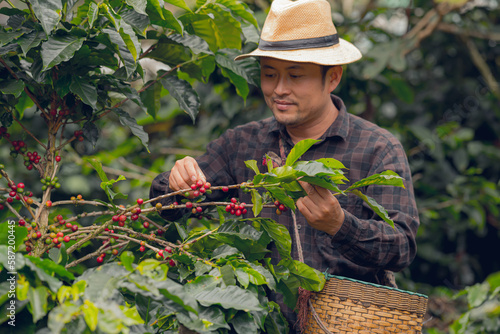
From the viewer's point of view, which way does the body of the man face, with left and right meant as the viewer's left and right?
facing the viewer and to the left of the viewer

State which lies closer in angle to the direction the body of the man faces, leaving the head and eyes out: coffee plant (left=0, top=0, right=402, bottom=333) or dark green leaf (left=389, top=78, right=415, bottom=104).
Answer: the coffee plant

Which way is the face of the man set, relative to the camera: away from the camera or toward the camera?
toward the camera
